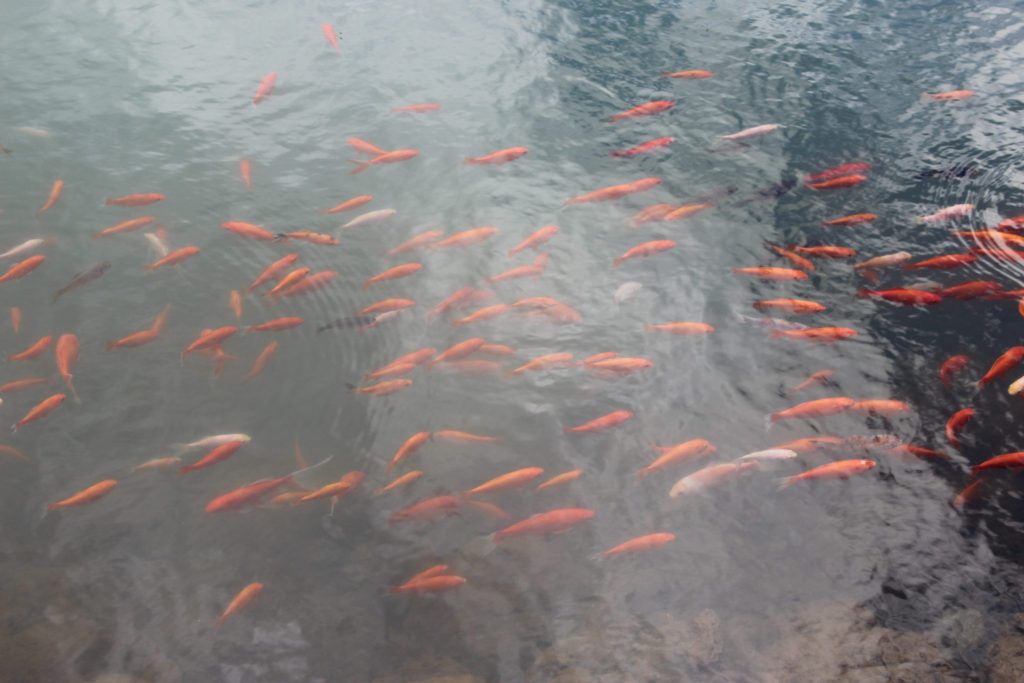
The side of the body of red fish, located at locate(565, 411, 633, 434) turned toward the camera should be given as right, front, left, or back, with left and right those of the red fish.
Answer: right

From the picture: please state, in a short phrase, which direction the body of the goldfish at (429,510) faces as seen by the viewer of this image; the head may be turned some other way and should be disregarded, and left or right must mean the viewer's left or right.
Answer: facing to the right of the viewer

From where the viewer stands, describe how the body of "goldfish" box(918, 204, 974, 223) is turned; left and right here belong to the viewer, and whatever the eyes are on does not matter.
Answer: facing to the right of the viewer

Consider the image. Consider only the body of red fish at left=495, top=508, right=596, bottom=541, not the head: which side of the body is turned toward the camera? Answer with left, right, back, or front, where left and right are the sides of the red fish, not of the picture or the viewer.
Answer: right

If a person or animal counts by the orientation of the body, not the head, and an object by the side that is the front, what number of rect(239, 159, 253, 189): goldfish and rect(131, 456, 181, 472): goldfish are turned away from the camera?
1

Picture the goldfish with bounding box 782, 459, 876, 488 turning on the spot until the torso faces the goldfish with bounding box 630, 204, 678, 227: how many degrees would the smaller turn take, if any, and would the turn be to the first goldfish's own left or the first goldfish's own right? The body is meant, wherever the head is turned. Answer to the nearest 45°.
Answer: approximately 135° to the first goldfish's own left

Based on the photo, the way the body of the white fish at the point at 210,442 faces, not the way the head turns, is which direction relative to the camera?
to the viewer's right

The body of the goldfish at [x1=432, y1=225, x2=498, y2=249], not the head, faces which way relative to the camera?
to the viewer's right

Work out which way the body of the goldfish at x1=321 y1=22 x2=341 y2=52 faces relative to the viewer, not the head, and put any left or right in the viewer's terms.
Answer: facing away from the viewer and to the left of the viewer

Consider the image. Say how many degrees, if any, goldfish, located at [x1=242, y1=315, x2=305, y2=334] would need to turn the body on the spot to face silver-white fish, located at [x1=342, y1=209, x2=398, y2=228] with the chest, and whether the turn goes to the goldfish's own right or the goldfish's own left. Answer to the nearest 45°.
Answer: approximately 45° to the goldfish's own left

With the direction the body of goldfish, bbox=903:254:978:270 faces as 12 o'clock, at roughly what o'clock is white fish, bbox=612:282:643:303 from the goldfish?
The white fish is roughly at 5 o'clock from the goldfish.

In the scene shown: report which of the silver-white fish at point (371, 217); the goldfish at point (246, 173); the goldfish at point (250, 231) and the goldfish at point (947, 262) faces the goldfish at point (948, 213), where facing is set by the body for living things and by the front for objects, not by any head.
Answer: the silver-white fish

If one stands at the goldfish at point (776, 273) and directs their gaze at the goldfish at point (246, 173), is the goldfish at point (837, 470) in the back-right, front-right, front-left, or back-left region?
back-left

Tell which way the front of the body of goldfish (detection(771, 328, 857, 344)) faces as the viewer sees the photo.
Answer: to the viewer's right
